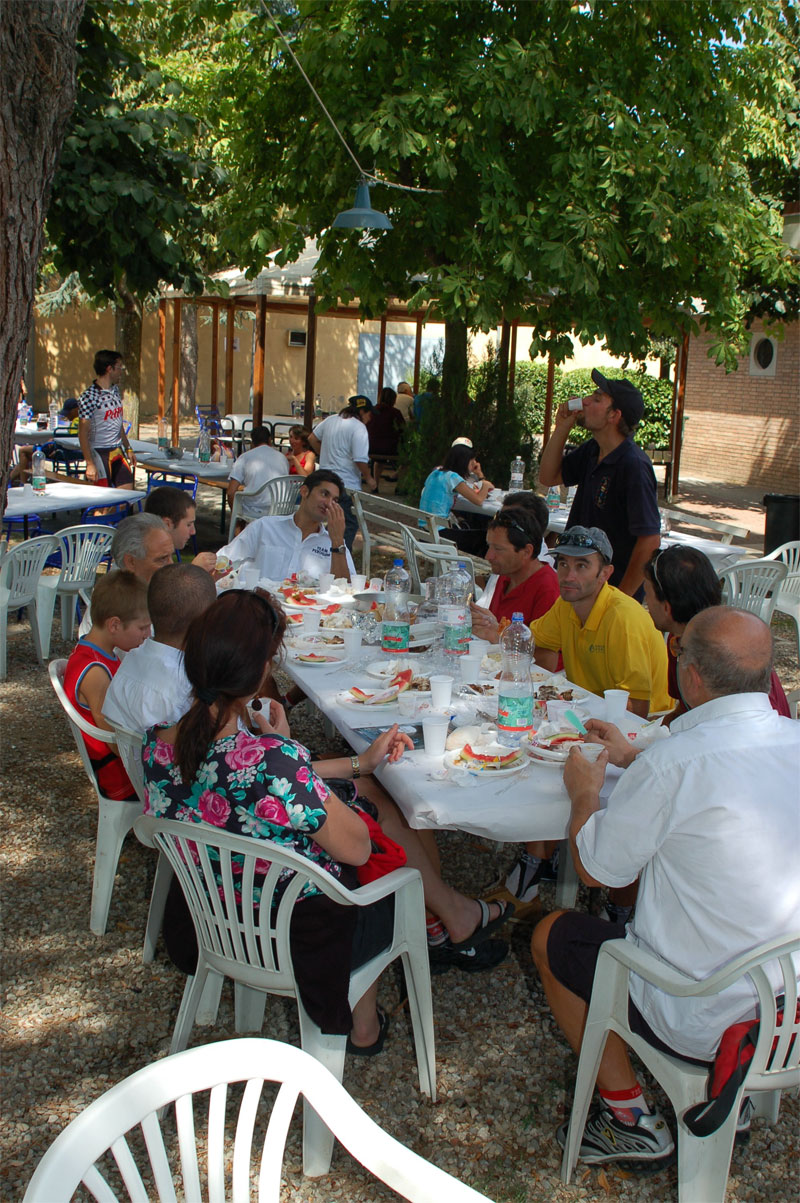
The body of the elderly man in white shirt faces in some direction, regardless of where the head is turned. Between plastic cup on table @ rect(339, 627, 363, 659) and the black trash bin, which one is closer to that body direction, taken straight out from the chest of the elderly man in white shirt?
the plastic cup on table

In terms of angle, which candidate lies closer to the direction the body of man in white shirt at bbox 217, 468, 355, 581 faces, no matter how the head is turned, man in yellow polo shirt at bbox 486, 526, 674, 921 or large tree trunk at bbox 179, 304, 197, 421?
the man in yellow polo shirt

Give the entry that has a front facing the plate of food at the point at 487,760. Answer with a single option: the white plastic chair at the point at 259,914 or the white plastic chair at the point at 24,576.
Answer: the white plastic chair at the point at 259,914

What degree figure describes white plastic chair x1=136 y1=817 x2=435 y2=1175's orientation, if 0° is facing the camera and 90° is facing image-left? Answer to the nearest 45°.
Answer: approximately 225°

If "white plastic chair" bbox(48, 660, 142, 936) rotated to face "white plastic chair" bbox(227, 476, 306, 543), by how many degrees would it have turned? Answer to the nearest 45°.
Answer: approximately 90° to its left

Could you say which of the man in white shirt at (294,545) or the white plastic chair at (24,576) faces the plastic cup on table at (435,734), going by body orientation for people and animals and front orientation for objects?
the man in white shirt

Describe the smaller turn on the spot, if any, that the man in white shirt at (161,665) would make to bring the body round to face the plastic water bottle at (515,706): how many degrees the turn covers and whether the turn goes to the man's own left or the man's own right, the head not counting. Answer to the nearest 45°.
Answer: approximately 45° to the man's own right

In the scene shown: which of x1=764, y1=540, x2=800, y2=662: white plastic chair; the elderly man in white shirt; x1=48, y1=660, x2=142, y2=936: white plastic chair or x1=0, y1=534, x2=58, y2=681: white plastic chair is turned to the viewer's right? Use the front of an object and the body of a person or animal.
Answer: x1=48, y1=660, x2=142, y2=936: white plastic chair
